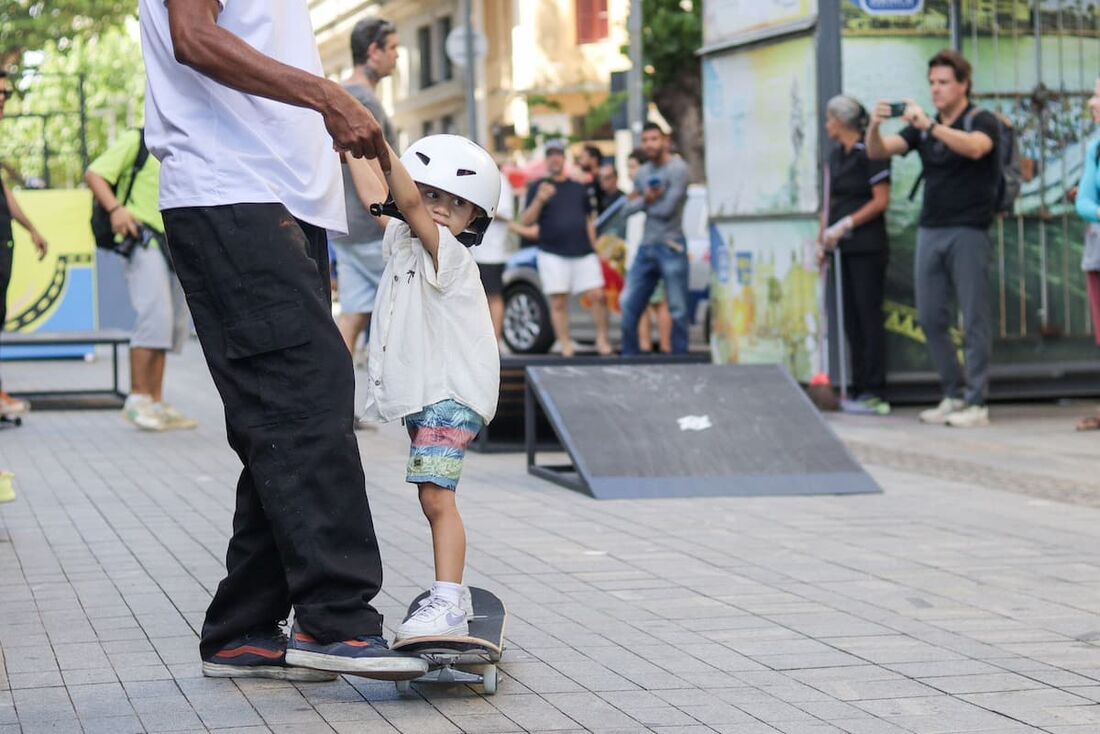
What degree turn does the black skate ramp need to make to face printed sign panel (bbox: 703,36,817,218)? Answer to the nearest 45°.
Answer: approximately 135° to its left

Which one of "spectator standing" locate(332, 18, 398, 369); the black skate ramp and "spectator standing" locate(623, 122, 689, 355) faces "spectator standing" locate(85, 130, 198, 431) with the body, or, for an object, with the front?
"spectator standing" locate(623, 122, 689, 355)

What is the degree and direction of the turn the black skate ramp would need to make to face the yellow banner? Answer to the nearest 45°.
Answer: approximately 180°

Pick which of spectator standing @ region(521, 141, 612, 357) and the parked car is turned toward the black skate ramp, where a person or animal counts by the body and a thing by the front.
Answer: the spectator standing

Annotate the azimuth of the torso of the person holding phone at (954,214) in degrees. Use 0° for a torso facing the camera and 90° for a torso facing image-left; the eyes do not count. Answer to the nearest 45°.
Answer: approximately 45°

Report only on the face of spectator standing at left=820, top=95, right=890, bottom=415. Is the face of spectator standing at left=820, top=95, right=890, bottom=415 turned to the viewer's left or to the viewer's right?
to the viewer's left

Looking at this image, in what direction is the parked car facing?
to the viewer's left
